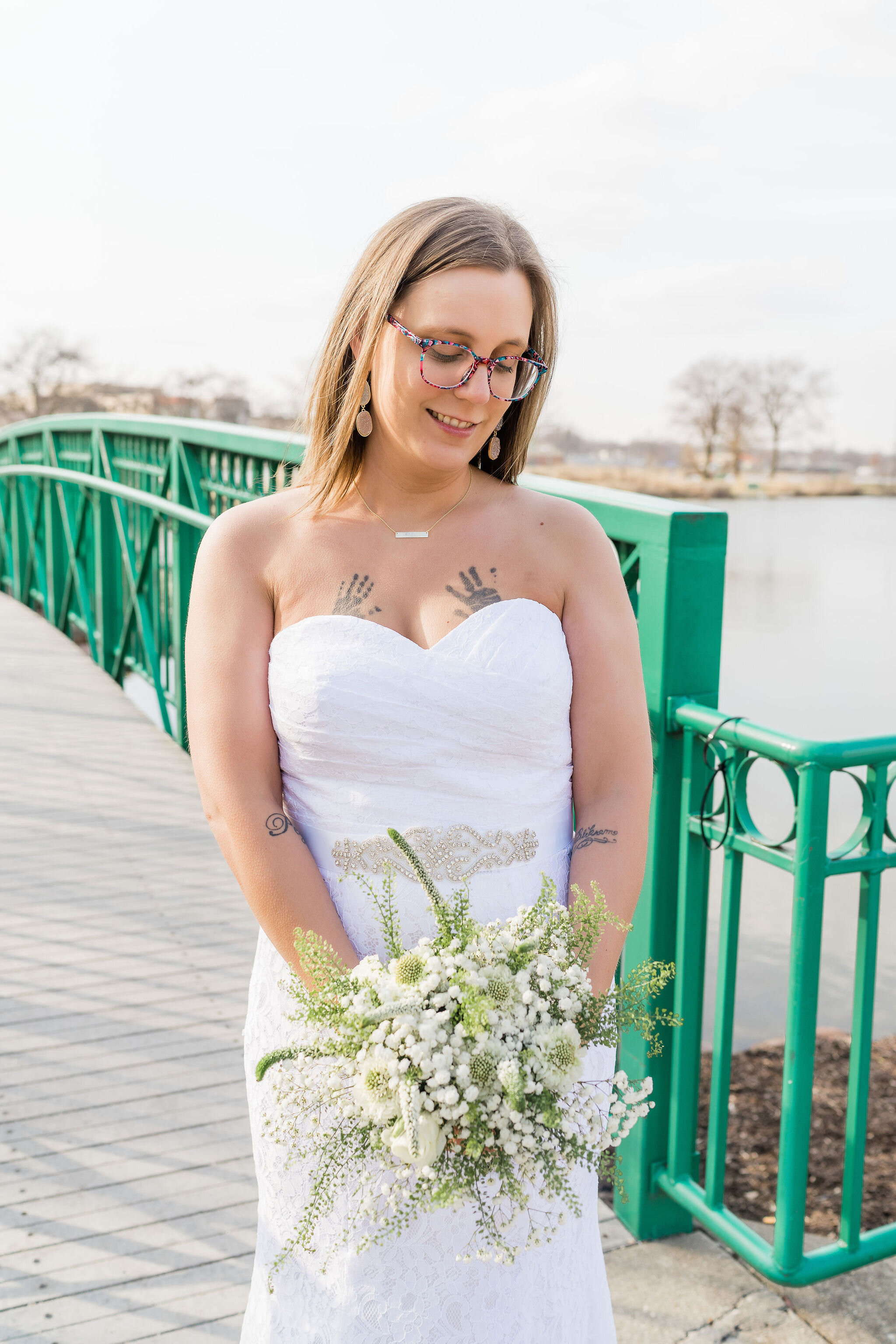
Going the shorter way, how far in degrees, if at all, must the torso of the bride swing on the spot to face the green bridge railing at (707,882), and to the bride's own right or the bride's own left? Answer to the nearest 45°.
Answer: approximately 135° to the bride's own left

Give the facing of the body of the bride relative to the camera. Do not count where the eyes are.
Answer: toward the camera

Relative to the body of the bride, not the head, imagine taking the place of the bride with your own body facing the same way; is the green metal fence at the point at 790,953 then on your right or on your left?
on your left

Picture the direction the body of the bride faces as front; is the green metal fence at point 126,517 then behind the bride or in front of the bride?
behind
